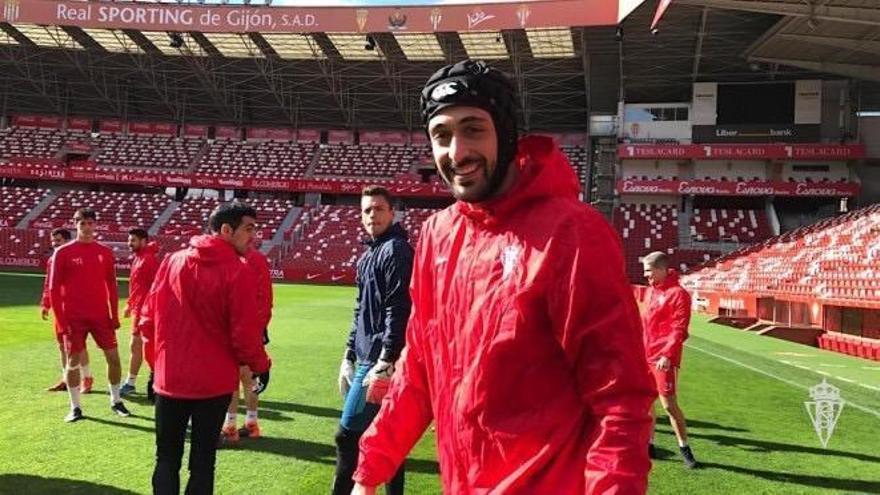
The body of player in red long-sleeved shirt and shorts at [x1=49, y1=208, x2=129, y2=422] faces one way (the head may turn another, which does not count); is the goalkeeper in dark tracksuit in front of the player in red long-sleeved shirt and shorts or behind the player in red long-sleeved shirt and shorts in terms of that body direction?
in front

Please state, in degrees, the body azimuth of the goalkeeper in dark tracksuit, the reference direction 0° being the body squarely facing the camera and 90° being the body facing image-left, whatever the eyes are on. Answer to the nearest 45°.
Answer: approximately 45°

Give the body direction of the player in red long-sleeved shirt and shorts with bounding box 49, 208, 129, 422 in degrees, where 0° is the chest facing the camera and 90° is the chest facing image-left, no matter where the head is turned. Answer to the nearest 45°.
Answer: approximately 0°

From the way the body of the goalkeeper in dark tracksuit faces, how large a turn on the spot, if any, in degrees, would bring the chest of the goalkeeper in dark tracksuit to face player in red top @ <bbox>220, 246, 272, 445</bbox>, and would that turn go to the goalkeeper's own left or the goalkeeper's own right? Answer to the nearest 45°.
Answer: approximately 90° to the goalkeeper's own right

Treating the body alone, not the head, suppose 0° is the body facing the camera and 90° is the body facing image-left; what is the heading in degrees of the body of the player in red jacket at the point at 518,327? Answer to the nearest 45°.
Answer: approximately 45°

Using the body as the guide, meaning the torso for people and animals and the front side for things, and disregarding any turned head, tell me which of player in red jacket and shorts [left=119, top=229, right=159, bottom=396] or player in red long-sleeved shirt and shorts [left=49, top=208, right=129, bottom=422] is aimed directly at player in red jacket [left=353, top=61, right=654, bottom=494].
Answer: player in red long-sleeved shirt and shorts [left=49, top=208, right=129, bottom=422]

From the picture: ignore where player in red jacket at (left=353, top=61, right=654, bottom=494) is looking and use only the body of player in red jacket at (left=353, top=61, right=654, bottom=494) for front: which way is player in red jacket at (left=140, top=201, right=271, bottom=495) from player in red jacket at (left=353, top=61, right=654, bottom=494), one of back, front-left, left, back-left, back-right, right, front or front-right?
right

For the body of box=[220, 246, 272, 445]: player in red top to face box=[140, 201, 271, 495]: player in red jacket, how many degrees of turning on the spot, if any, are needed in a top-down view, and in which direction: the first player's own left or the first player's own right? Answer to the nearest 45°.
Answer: approximately 45° to the first player's own left

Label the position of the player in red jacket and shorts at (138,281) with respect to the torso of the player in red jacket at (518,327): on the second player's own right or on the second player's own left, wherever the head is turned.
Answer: on the second player's own right

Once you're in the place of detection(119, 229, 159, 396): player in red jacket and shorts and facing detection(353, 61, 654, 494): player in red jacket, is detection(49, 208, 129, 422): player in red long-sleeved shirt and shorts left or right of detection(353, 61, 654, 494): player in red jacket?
right

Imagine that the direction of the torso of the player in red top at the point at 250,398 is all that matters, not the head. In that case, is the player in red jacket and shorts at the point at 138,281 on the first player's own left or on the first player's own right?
on the first player's own right

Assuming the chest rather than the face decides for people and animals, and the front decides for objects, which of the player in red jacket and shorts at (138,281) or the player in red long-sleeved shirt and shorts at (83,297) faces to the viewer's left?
the player in red jacket and shorts
